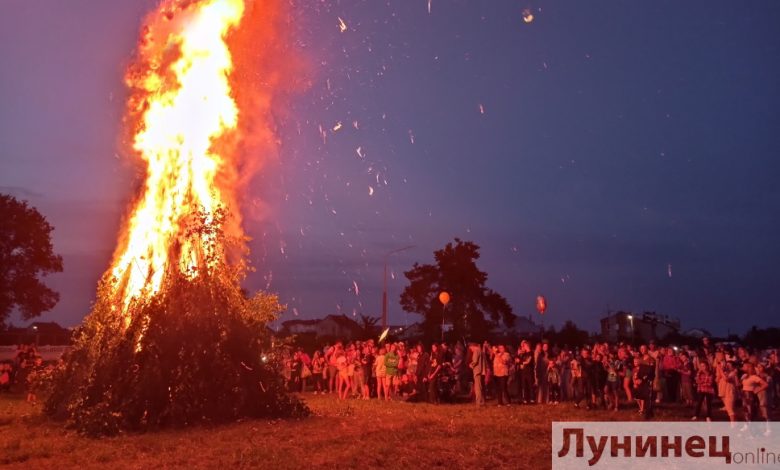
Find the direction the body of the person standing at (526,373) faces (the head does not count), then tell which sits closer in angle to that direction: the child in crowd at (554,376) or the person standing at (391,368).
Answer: the person standing

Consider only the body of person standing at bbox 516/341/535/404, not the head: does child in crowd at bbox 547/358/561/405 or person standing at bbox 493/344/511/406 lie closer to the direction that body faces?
the person standing

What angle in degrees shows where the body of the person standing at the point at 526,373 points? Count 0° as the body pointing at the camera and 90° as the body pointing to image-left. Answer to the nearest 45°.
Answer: approximately 45°

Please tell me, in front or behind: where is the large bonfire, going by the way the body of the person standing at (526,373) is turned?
in front

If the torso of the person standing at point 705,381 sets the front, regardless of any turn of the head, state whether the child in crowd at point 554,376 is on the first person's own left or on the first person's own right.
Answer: on the first person's own right

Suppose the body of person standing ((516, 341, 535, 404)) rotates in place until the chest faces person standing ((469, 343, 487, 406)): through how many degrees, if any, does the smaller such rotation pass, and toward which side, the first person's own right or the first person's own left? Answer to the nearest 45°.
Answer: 0° — they already face them

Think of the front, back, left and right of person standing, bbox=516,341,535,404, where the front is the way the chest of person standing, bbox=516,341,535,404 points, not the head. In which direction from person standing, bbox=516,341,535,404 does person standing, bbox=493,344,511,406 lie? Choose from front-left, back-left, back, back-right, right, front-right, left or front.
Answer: front

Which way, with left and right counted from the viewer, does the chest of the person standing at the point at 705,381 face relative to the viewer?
facing the viewer and to the left of the viewer

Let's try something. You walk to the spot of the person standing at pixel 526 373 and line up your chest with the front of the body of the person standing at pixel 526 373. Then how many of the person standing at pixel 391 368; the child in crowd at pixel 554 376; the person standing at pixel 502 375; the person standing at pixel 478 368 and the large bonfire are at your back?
1

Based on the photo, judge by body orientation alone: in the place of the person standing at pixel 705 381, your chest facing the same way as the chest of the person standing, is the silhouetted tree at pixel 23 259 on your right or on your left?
on your right

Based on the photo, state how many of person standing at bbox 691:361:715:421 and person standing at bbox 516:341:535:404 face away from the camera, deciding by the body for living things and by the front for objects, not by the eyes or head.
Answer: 0
